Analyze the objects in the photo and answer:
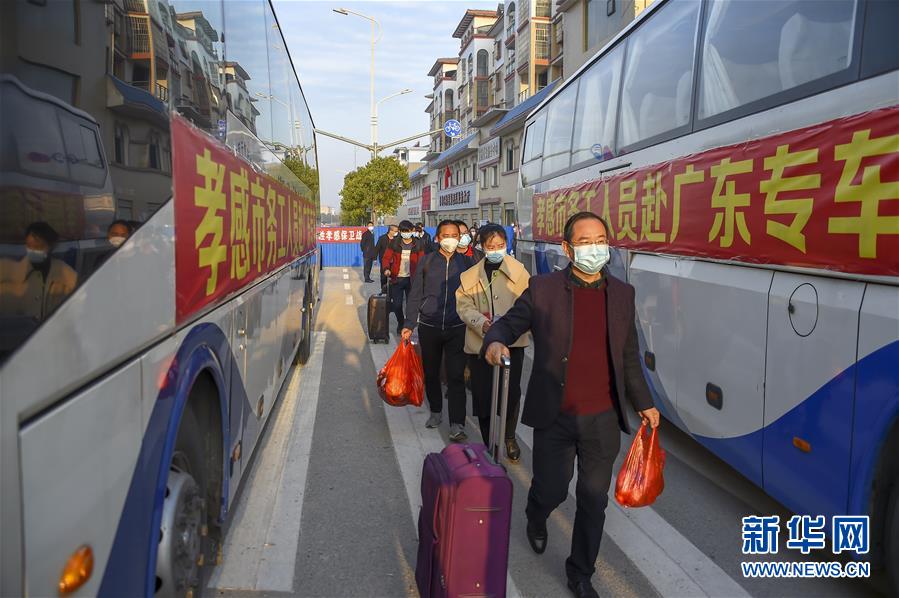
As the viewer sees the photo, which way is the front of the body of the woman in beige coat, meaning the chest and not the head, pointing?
toward the camera

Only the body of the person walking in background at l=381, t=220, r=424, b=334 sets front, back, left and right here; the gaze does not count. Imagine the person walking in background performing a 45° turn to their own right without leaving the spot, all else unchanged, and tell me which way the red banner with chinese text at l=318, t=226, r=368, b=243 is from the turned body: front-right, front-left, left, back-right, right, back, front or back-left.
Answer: back-right

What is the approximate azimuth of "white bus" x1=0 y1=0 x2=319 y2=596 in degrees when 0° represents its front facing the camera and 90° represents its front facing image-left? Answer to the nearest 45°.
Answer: approximately 45°

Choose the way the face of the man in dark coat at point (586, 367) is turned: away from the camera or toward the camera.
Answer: toward the camera

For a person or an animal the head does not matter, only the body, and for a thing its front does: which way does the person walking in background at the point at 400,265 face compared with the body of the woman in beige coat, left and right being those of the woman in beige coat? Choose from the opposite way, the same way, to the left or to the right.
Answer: the same way

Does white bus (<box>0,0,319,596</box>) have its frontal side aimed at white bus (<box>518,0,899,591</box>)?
no

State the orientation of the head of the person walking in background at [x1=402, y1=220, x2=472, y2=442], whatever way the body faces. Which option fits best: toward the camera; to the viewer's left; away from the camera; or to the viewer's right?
toward the camera

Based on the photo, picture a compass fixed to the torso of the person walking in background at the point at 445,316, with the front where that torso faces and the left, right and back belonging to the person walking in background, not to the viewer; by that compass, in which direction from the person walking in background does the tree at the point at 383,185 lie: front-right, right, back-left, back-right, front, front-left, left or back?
back

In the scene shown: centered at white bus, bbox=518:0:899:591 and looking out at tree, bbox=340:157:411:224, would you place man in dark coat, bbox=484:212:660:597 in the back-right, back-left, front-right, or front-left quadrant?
back-left

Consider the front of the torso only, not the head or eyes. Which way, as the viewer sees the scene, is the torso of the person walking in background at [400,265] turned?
toward the camera

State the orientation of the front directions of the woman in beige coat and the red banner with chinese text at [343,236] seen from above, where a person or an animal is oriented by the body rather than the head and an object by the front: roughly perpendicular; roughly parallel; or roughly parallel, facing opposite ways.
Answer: roughly parallel

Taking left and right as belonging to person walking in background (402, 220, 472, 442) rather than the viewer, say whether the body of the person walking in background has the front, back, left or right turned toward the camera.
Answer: front

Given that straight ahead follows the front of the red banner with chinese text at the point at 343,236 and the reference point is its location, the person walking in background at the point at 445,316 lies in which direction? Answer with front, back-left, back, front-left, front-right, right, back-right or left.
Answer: front

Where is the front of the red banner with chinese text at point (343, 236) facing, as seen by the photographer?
facing the viewer

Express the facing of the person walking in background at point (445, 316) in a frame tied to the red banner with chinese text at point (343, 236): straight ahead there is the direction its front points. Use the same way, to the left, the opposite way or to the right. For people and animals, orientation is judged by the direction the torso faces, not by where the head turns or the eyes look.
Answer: the same way

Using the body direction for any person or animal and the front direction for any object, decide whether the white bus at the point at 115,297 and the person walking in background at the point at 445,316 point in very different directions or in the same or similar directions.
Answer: same or similar directions
